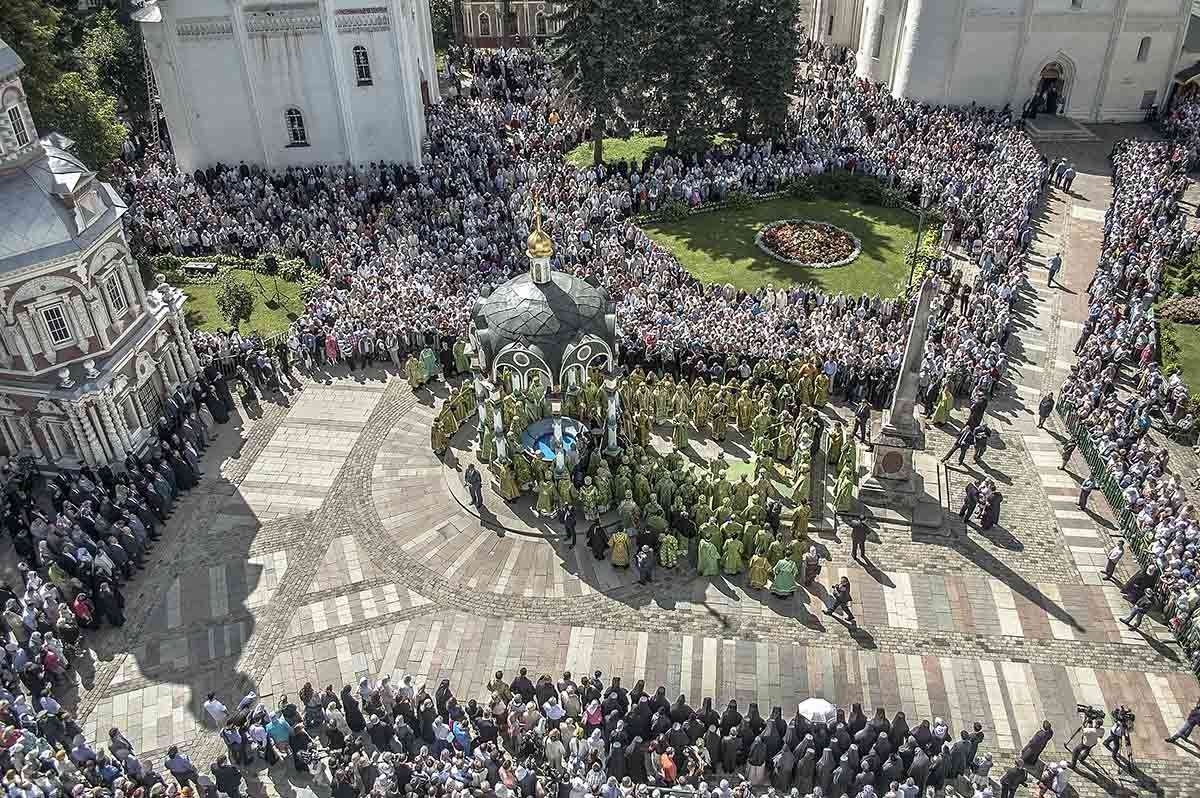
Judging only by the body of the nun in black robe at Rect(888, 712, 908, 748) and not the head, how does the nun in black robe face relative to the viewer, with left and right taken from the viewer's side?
facing away from the viewer

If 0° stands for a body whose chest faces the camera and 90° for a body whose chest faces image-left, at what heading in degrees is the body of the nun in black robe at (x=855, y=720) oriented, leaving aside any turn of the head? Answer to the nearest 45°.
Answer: approximately 180°

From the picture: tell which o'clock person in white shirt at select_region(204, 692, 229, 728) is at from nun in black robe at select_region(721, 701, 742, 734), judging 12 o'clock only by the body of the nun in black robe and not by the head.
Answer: The person in white shirt is roughly at 9 o'clock from the nun in black robe.

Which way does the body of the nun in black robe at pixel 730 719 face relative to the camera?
away from the camera

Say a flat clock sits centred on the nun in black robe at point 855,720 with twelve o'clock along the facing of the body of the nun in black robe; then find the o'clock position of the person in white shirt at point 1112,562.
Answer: The person in white shirt is roughly at 1 o'clock from the nun in black robe.

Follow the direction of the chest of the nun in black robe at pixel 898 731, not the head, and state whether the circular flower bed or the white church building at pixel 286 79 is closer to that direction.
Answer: the circular flower bed

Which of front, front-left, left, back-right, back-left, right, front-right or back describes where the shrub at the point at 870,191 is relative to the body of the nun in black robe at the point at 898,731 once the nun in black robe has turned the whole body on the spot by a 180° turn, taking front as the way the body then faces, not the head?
back

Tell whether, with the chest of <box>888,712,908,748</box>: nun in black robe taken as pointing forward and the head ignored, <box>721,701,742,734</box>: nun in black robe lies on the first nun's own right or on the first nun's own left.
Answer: on the first nun's own left

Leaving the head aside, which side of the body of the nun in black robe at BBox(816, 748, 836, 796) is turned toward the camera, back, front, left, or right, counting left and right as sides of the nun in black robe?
back

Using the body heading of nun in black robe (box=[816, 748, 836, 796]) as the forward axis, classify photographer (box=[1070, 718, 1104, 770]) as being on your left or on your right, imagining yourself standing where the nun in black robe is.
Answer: on your right

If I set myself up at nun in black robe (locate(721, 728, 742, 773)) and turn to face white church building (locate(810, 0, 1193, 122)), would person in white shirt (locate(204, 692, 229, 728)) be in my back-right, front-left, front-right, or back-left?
back-left

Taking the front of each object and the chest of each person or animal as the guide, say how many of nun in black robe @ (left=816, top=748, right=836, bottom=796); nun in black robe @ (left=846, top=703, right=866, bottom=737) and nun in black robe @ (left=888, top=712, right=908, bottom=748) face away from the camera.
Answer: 3

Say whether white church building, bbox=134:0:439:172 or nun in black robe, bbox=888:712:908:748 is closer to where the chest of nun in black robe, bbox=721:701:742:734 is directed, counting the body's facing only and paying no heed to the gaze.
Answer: the white church building

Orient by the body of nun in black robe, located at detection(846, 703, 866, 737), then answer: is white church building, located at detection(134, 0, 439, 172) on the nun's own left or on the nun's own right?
on the nun's own left

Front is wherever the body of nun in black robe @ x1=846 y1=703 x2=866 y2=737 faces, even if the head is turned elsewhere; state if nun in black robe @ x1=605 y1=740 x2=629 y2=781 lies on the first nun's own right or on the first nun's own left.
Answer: on the first nun's own left

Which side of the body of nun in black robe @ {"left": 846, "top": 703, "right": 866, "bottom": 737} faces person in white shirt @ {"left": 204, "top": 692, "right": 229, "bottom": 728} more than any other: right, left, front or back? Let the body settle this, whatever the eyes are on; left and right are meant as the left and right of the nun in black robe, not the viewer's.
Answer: left
